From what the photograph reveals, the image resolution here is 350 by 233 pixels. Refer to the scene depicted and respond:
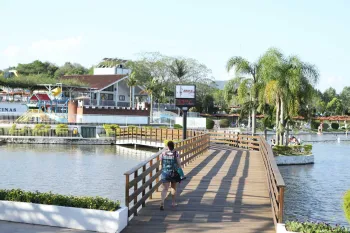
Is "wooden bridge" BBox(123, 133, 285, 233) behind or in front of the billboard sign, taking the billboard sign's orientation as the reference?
in front

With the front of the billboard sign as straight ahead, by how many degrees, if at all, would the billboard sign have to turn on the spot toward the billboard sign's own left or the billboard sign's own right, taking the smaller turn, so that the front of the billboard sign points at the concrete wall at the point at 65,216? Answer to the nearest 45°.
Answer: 0° — it already faces it

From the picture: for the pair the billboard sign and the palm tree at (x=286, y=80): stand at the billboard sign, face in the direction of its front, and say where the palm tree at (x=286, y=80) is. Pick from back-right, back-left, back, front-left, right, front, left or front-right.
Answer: back-left

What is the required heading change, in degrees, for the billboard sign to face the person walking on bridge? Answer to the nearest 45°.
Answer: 0° — it already faces them

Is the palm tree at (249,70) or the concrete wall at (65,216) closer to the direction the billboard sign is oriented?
the concrete wall

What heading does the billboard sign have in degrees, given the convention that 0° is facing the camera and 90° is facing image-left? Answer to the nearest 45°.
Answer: approximately 0°

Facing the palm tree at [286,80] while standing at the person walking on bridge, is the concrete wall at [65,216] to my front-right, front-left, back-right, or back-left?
back-left

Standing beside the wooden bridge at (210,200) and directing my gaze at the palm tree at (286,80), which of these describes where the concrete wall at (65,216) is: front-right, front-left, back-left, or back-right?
back-left
